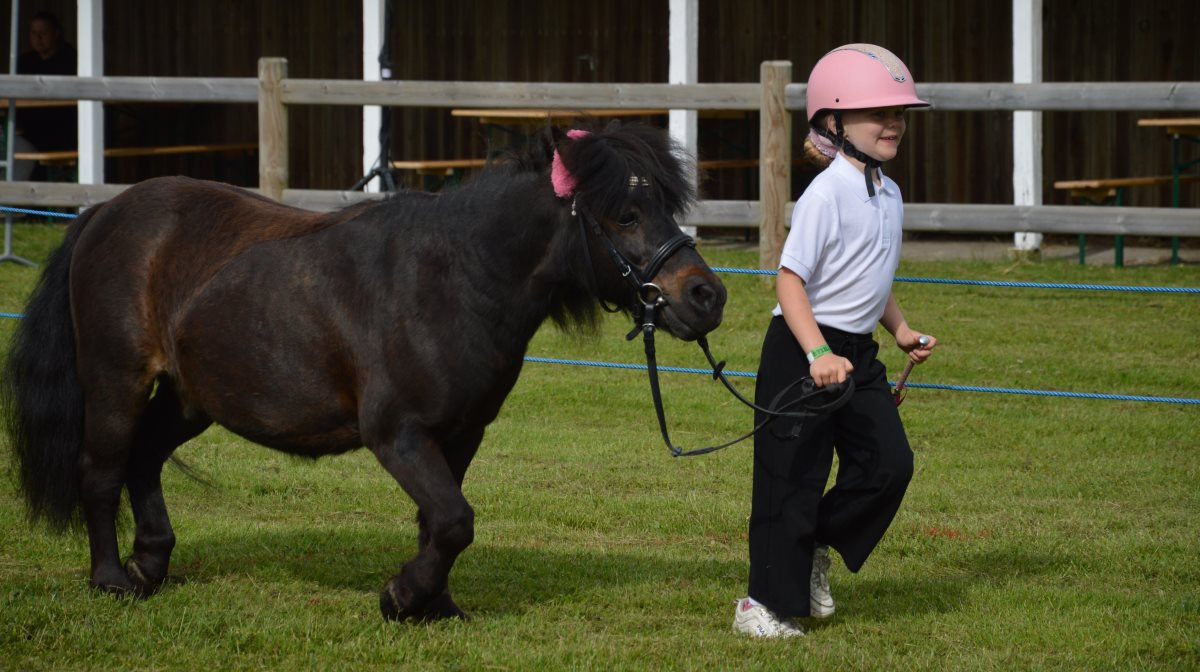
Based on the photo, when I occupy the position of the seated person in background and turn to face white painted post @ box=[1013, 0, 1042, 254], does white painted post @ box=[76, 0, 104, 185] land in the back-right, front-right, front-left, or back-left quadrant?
front-right

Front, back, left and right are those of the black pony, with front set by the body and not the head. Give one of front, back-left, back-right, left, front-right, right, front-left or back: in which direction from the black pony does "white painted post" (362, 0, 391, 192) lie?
left

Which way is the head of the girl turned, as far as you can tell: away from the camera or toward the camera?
toward the camera

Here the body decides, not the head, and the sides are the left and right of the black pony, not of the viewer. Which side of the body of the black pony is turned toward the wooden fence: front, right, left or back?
left

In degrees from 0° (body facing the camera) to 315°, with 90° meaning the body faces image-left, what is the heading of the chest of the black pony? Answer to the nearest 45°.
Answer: approximately 270°

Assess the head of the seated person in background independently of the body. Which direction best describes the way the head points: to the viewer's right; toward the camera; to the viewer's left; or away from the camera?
toward the camera

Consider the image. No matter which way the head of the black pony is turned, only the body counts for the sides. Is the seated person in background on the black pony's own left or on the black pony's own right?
on the black pony's own left
